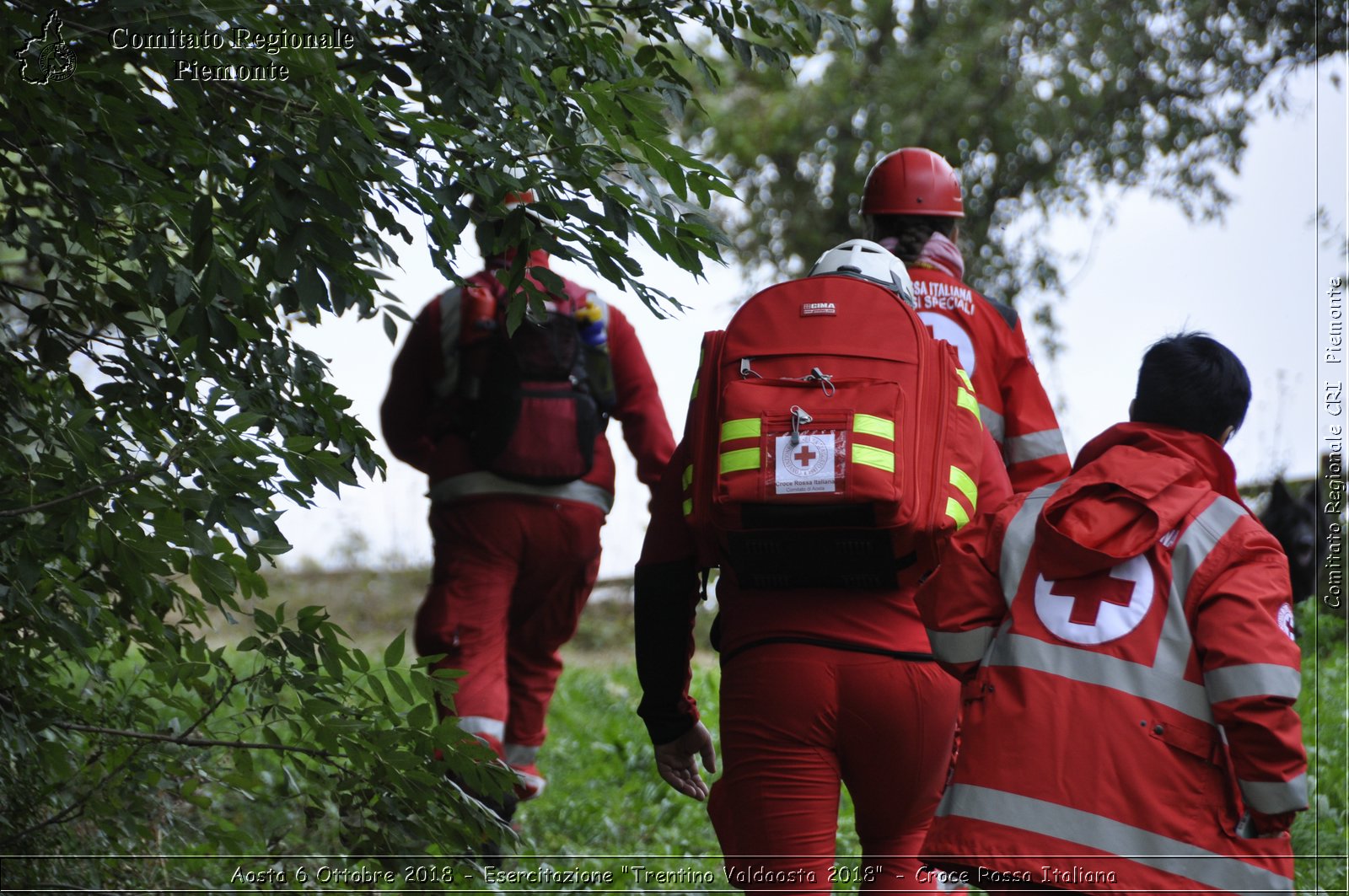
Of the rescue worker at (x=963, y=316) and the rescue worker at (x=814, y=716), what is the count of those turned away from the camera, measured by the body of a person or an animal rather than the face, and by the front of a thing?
2

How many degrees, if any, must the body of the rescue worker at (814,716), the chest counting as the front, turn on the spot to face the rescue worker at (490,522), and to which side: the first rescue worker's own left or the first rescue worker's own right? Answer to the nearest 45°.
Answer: approximately 45° to the first rescue worker's own left

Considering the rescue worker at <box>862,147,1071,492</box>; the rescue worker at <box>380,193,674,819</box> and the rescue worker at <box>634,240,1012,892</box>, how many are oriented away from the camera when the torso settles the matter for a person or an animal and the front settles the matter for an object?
3

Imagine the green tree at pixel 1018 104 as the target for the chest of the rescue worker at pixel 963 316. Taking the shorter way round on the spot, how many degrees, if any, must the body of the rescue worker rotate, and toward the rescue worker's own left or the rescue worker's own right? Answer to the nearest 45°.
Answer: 0° — they already face it

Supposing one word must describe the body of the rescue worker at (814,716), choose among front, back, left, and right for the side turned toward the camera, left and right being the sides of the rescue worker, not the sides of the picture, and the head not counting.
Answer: back

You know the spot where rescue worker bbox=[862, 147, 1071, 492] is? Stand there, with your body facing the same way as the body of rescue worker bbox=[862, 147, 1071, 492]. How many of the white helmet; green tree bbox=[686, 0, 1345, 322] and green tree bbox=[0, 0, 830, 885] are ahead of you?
1

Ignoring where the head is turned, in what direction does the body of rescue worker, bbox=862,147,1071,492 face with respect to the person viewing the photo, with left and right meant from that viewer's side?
facing away from the viewer

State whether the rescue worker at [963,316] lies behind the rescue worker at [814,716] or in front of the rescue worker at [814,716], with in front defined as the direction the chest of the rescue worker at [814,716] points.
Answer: in front

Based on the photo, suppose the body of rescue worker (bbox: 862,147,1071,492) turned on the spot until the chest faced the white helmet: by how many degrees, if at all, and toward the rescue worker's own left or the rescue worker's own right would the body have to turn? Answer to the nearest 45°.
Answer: approximately 180°

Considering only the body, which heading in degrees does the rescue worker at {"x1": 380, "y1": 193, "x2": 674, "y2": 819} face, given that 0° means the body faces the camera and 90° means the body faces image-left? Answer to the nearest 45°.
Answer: approximately 180°
